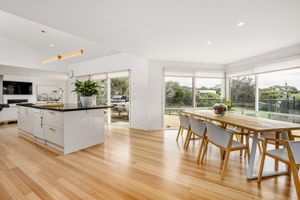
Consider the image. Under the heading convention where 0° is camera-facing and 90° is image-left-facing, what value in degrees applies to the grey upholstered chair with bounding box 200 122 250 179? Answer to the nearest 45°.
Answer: approximately 225°

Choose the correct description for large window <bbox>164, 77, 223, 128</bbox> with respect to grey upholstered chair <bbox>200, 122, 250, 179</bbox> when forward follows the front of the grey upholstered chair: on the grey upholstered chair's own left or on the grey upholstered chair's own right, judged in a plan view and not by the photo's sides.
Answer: on the grey upholstered chair's own left

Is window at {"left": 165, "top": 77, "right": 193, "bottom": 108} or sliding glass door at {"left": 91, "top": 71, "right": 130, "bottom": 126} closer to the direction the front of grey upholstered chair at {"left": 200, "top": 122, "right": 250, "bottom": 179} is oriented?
the window

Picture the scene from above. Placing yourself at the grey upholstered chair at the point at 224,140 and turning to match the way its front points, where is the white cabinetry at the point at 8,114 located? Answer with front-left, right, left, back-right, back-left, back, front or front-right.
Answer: back-left

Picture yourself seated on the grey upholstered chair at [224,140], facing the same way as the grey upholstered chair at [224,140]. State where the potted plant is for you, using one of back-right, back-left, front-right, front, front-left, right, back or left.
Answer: back-left

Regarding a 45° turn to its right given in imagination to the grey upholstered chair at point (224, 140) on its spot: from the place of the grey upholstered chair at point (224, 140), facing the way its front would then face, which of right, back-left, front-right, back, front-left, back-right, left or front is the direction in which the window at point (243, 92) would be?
left

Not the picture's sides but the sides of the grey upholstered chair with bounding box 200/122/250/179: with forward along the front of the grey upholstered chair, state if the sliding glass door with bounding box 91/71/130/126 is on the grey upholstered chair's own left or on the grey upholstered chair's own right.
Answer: on the grey upholstered chair's own left

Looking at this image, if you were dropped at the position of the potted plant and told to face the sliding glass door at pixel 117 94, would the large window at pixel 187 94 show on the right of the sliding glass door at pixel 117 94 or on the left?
right

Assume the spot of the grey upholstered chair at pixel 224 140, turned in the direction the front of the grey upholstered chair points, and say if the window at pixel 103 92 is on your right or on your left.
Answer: on your left

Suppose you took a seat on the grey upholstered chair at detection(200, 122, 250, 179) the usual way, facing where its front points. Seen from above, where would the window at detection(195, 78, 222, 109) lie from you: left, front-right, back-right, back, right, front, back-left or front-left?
front-left
